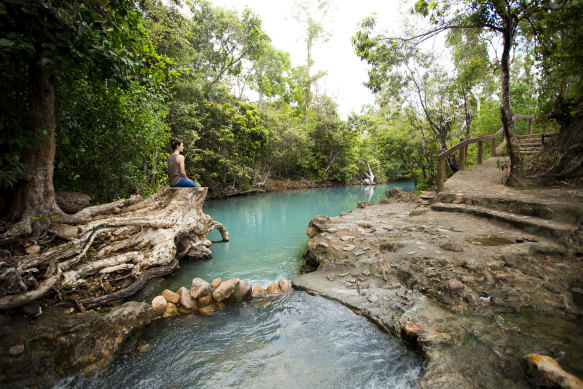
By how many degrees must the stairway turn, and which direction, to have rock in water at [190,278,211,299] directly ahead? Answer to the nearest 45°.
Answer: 0° — it already faces it

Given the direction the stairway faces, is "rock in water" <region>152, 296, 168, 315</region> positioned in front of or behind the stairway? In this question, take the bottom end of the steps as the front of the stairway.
in front

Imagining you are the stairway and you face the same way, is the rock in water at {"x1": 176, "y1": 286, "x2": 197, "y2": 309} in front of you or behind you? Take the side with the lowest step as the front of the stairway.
in front

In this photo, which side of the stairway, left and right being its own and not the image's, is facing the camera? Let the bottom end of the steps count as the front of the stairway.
front

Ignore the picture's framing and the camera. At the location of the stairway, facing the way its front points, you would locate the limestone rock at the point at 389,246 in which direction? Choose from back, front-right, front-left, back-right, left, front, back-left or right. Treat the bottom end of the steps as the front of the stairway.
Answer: front

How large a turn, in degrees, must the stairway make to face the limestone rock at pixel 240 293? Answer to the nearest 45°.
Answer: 0° — it already faces it

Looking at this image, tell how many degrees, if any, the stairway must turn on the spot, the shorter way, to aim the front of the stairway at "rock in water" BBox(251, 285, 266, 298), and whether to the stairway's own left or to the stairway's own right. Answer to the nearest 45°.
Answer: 0° — it already faces it

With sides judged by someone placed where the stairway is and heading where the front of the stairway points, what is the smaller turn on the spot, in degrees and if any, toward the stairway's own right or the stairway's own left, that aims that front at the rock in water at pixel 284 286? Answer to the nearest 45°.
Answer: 0° — it already faces it

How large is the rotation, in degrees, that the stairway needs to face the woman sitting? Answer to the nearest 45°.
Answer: approximately 45° to its right

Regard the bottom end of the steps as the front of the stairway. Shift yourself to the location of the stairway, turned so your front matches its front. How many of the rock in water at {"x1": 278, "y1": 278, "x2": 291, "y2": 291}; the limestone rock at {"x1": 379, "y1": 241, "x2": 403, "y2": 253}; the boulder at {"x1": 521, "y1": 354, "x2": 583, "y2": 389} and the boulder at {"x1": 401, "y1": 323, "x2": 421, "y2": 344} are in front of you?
4

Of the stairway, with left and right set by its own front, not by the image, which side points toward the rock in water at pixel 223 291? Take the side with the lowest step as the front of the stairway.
front
